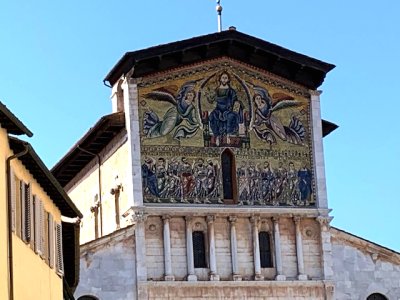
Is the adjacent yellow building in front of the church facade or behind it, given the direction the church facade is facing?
in front

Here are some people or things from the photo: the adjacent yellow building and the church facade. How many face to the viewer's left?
0

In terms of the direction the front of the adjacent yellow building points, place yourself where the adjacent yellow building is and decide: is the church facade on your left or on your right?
on your left

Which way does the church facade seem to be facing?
toward the camera

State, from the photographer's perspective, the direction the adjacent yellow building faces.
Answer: facing the viewer and to the right of the viewer
